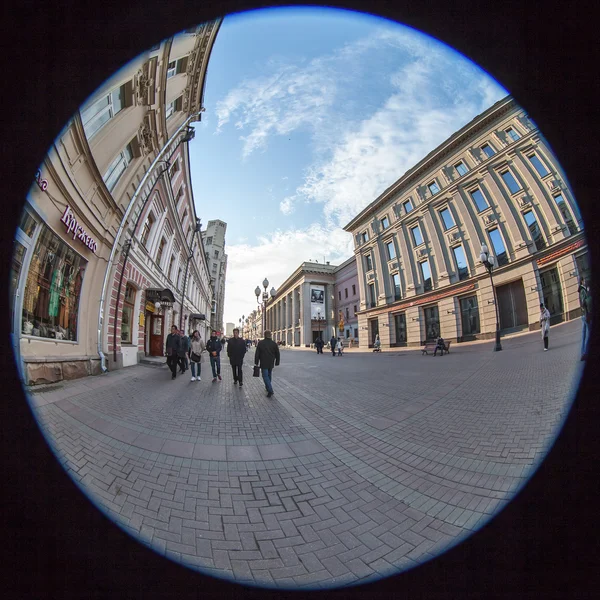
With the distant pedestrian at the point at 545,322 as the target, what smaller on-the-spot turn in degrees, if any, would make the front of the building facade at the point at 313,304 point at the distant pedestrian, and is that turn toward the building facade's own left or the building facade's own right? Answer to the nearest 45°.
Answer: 0° — it already faces them

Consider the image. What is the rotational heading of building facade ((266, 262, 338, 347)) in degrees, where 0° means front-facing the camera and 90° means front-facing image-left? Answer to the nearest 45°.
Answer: approximately 0°

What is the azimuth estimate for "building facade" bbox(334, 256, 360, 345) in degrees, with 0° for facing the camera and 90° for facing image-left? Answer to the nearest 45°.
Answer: approximately 45°

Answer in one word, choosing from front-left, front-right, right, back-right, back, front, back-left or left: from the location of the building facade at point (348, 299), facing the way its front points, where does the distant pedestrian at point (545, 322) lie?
front-left

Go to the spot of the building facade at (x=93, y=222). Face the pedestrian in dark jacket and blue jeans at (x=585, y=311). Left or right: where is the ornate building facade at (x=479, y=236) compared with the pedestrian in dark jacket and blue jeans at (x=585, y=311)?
left

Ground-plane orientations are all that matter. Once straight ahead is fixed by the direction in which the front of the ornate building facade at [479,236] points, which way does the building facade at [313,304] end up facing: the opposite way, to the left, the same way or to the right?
to the left

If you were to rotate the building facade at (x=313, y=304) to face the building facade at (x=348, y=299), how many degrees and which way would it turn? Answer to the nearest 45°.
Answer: approximately 45° to its left

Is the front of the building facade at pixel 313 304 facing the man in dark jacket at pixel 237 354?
yes

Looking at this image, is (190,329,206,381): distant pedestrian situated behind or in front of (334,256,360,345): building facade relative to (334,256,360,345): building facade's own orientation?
in front

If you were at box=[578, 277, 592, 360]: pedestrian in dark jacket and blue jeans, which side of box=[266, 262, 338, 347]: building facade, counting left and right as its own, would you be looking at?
front

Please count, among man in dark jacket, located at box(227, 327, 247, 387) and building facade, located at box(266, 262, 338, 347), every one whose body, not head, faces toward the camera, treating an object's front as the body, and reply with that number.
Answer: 2

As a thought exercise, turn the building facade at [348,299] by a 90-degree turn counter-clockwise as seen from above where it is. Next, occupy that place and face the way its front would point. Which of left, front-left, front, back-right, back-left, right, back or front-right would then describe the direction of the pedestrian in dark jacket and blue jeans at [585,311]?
front-right

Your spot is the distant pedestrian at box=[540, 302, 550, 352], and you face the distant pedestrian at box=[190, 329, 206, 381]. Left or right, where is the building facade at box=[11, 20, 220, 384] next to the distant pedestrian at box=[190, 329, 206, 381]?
left

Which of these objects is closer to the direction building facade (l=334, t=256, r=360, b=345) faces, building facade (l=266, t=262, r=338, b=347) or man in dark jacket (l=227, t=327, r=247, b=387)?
the man in dark jacket
